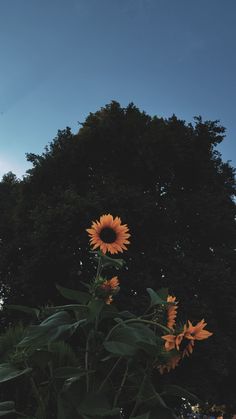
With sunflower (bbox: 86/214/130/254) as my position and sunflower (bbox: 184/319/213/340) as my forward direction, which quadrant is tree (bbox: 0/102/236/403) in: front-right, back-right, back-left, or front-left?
back-left

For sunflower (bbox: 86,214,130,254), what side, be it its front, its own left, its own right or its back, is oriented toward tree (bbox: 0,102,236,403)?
back

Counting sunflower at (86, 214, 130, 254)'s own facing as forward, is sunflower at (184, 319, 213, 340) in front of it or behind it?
in front

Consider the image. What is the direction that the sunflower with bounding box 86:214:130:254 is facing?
toward the camera

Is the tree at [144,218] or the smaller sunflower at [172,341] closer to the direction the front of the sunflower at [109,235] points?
the smaller sunflower
